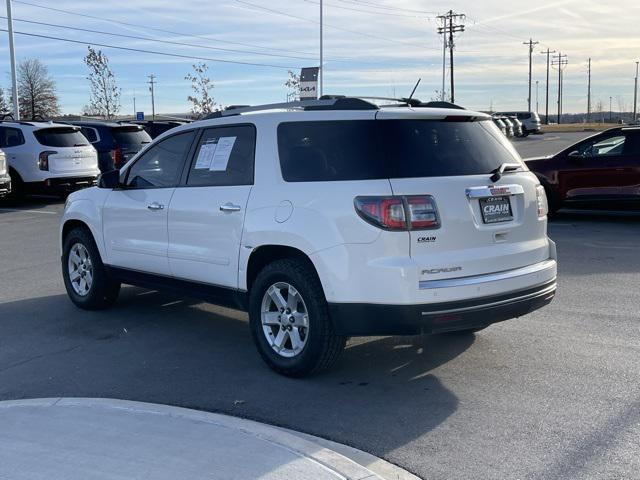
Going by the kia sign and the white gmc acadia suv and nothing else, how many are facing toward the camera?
1

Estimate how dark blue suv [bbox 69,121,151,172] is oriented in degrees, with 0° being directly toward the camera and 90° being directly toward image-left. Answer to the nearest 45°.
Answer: approximately 135°

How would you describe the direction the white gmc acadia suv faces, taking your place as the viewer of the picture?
facing away from the viewer and to the left of the viewer

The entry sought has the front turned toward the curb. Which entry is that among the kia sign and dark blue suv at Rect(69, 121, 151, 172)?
the kia sign

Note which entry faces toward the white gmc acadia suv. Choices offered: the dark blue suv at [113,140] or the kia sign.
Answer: the kia sign

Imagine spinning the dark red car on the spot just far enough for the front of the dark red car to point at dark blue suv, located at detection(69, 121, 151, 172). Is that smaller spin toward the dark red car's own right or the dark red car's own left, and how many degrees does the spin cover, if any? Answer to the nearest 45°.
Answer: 0° — it already faces it

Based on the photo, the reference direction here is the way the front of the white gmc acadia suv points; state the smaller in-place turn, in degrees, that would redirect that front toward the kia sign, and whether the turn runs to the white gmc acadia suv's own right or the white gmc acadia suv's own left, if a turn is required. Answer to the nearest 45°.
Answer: approximately 45° to the white gmc acadia suv's own right

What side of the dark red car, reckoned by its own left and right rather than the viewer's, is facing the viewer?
left

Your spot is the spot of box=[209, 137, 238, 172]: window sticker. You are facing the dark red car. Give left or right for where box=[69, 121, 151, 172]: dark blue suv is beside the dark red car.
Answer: left

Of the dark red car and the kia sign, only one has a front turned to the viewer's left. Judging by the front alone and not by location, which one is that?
the dark red car
